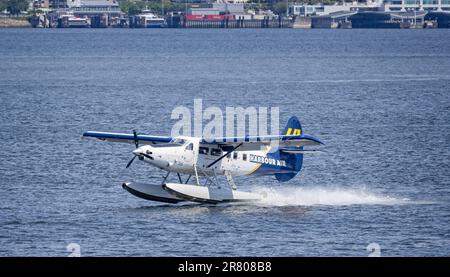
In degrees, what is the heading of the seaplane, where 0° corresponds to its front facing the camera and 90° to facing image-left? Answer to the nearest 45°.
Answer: approximately 45°
